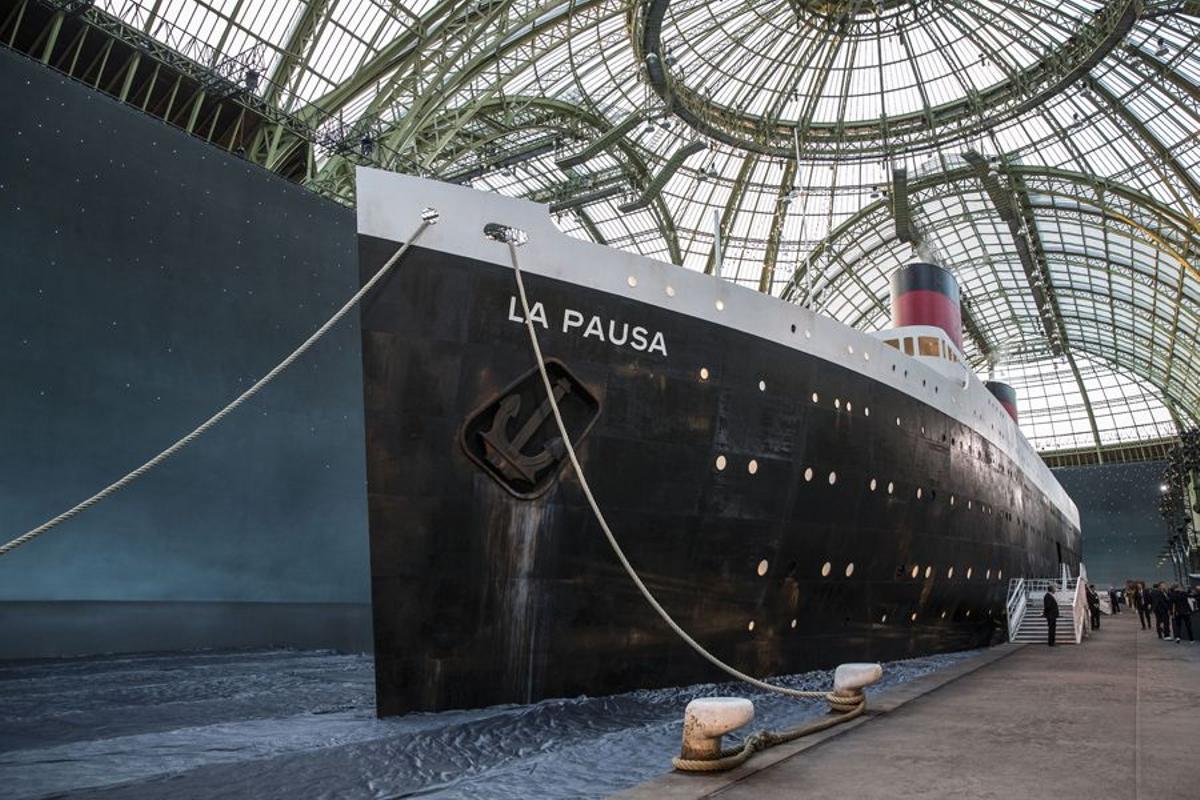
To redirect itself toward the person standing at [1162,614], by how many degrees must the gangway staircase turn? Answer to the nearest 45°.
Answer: approximately 135° to its left

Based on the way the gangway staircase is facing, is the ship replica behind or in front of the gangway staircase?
in front

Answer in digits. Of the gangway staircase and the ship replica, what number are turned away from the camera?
0

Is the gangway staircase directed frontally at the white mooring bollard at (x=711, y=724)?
yes

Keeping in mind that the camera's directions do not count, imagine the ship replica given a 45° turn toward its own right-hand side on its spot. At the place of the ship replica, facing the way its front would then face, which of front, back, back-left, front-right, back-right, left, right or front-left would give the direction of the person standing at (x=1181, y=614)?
back-right

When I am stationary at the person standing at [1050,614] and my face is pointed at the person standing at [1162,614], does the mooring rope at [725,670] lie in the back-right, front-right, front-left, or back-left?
back-right

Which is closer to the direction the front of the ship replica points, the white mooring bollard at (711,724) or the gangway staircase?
the white mooring bollard

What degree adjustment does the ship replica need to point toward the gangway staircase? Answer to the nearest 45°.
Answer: approximately 180°

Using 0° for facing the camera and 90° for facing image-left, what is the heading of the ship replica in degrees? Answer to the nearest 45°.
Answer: approximately 45°
